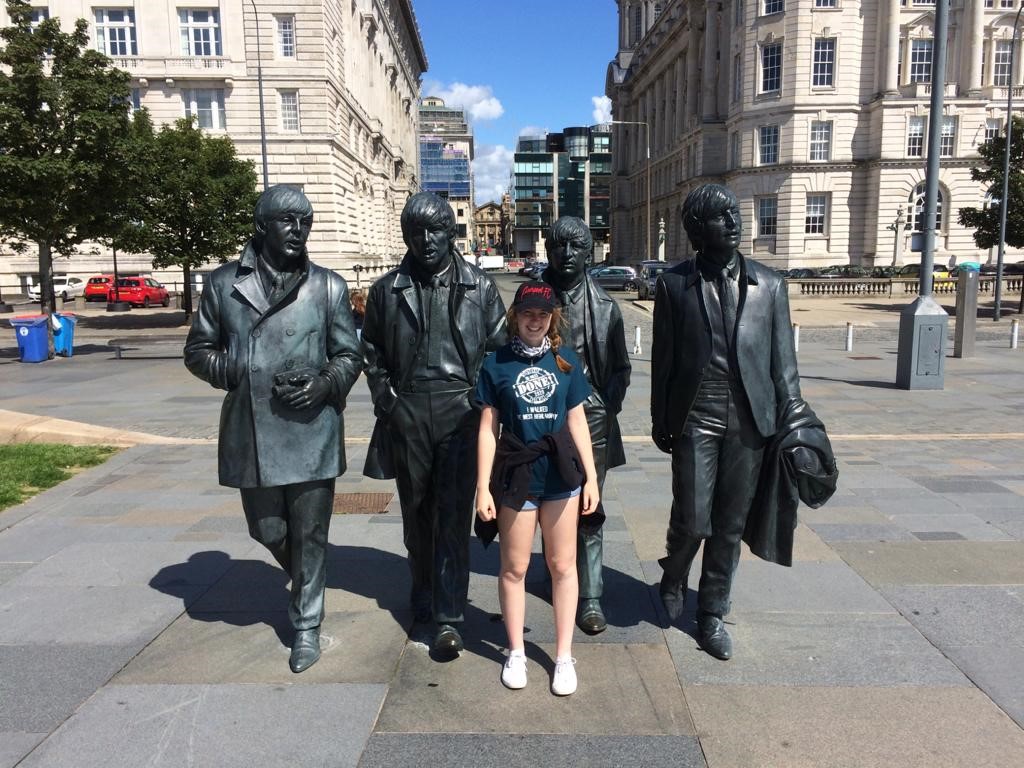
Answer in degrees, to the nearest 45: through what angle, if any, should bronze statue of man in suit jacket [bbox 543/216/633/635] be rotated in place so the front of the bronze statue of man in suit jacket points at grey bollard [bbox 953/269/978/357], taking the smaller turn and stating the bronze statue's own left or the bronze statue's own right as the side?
approximately 135° to the bronze statue's own left

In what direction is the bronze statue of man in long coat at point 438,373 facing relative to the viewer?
toward the camera

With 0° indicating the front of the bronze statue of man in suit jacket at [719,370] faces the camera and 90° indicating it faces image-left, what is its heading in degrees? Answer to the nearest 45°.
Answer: approximately 0°

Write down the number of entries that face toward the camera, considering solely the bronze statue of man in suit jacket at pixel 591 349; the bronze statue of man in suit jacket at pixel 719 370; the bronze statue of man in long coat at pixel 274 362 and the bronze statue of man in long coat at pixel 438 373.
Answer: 4

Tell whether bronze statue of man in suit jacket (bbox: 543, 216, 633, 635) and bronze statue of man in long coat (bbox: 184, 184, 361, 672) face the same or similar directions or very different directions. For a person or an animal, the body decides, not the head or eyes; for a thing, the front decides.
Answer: same or similar directions

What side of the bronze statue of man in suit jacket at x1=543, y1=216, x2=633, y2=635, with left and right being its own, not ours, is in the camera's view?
front

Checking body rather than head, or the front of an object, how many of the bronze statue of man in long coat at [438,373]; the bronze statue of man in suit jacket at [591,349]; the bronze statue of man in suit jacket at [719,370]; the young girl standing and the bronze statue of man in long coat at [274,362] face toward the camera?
5

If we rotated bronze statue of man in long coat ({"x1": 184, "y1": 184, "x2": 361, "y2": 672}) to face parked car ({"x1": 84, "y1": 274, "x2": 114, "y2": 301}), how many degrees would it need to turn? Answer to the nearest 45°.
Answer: approximately 180°

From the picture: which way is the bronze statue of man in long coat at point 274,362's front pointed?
toward the camera
